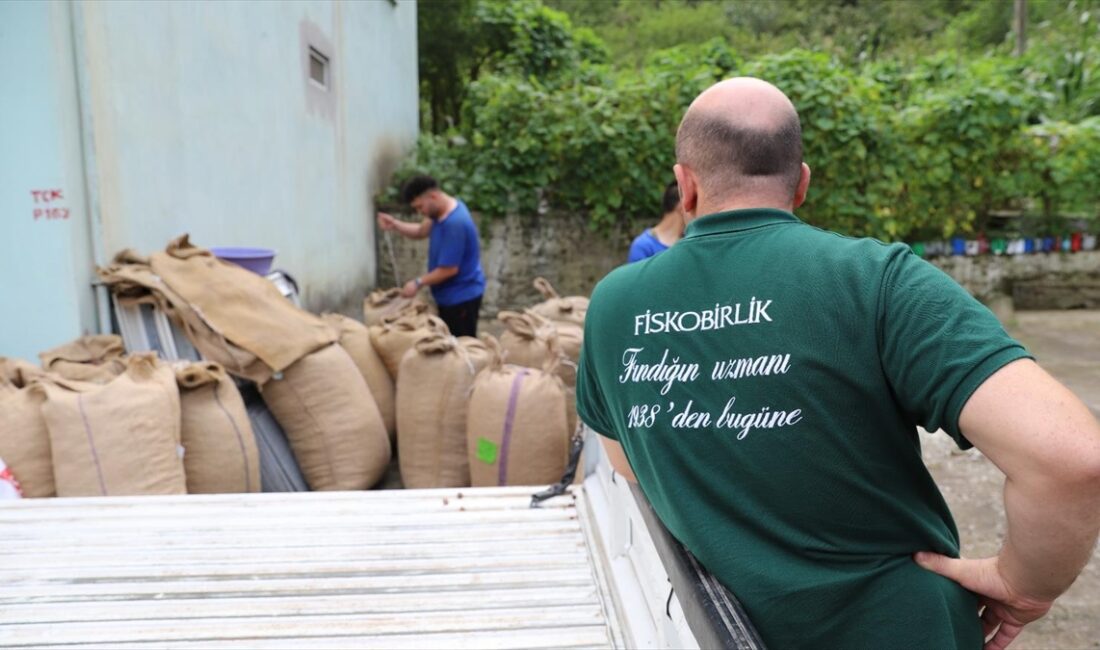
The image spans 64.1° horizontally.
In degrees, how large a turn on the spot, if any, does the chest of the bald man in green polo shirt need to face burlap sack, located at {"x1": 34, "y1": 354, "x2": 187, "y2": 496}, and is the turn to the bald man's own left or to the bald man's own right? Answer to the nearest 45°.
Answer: approximately 90° to the bald man's own left

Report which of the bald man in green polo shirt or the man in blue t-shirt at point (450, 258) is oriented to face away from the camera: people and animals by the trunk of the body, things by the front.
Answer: the bald man in green polo shirt

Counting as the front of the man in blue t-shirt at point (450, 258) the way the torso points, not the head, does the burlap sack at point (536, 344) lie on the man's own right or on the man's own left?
on the man's own left

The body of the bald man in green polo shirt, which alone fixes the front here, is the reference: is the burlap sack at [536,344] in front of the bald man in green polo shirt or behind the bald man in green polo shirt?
in front

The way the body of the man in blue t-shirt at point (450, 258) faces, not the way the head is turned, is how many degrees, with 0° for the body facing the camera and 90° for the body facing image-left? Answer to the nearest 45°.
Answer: approximately 90°

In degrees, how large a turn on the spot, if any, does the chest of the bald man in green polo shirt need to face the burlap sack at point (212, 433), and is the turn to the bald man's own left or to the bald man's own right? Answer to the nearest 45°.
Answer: approximately 45° to the bald man's own left

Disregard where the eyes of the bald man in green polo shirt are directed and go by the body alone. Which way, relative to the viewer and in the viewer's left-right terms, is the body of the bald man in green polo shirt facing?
facing away from the viewer

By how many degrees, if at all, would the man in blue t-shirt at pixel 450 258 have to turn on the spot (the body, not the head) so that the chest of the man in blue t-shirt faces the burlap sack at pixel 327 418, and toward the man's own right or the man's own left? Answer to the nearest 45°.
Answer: approximately 90° to the man's own left

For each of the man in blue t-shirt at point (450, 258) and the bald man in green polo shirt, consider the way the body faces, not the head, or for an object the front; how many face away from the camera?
1

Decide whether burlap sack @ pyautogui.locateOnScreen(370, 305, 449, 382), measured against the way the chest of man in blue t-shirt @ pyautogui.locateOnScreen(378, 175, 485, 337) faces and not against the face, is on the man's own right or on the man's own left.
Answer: on the man's own left

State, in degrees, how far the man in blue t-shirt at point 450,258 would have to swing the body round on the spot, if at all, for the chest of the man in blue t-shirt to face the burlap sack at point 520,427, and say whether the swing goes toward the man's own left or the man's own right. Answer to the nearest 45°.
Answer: approximately 90° to the man's own left

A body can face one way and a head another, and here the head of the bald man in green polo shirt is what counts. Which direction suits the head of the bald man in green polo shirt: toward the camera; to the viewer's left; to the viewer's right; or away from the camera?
away from the camera

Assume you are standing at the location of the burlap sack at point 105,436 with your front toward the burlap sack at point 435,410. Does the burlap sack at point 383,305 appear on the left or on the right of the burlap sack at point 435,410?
left
